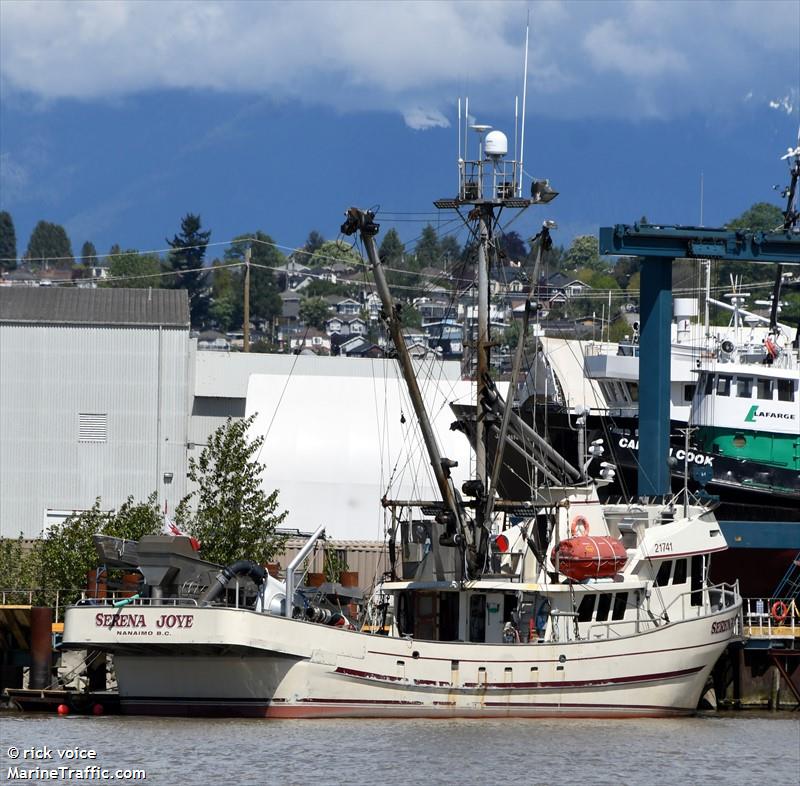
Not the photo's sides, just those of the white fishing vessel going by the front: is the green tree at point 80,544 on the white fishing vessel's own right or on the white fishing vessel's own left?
on the white fishing vessel's own left

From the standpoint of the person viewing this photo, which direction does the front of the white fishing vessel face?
facing away from the viewer and to the right of the viewer

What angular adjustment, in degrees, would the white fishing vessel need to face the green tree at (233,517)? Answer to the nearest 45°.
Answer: approximately 90° to its left
